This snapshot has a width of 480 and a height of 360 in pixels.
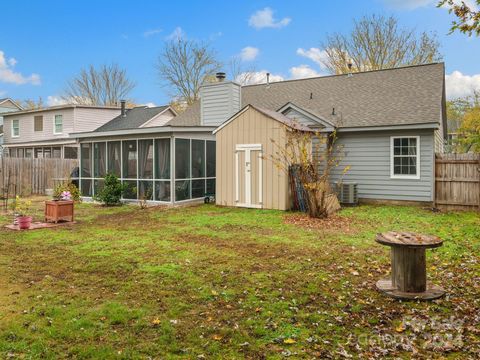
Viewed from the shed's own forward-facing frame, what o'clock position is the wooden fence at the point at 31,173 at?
The wooden fence is roughly at 4 o'clock from the shed.

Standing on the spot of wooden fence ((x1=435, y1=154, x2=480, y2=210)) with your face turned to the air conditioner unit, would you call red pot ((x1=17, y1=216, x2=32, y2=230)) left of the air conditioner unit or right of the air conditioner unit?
left

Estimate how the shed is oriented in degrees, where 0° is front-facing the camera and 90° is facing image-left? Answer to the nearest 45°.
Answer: approximately 0°

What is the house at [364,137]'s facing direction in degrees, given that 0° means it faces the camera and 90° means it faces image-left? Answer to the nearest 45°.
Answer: approximately 180°

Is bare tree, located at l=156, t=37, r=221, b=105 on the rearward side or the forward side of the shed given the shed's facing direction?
on the rearward side

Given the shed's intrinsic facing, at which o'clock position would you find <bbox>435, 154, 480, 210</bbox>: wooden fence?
The wooden fence is roughly at 9 o'clock from the shed.

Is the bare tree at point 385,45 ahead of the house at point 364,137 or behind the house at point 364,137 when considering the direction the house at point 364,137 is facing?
ahead
